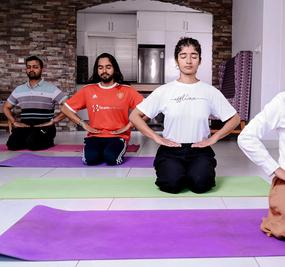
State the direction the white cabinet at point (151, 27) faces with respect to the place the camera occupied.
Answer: facing the viewer

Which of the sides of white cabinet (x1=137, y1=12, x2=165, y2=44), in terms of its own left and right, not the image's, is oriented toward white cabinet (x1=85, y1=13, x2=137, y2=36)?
right

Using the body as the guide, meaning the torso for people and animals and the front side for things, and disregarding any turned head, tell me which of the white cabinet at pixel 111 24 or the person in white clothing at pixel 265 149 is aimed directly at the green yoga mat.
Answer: the white cabinet

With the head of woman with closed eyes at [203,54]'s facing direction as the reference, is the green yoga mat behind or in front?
in front

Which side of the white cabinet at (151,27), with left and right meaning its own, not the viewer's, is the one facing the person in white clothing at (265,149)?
front

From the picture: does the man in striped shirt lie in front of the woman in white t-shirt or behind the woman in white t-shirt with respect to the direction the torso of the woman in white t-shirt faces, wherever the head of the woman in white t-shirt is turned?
behind

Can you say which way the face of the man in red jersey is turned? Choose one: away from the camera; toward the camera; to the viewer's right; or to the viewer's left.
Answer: toward the camera

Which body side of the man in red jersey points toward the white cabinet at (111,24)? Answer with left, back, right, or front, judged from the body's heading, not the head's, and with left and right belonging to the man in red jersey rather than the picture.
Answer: back

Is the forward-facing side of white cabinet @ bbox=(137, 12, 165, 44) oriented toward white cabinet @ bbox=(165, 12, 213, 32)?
no

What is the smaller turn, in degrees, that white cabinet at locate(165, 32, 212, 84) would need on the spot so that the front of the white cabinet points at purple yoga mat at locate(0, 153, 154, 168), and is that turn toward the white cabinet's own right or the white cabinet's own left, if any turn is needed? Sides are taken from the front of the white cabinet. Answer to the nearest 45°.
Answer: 0° — it already faces it

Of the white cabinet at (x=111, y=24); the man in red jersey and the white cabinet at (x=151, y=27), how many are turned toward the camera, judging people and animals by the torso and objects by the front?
3

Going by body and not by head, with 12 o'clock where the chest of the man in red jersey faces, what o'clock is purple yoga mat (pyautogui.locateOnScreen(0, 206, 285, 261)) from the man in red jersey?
The purple yoga mat is roughly at 12 o'clock from the man in red jersey.

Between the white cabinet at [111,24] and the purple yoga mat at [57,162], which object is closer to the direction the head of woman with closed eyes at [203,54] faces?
the purple yoga mat

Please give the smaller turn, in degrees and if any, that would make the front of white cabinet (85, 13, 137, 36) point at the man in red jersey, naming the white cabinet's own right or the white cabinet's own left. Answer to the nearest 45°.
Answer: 0° — it already faces them

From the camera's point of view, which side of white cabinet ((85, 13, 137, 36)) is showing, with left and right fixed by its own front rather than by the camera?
front

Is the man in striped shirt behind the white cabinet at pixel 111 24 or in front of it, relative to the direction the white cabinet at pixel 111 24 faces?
in front

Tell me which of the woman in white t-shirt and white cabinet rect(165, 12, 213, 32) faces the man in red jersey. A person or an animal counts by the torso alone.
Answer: the white cabinet

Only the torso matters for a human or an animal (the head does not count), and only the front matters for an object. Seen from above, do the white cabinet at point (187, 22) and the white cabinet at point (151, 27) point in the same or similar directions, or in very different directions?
same or similar directions

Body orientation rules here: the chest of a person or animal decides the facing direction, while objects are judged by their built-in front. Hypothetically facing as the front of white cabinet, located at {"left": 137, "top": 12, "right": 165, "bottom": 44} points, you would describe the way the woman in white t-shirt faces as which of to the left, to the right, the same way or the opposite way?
the same way
